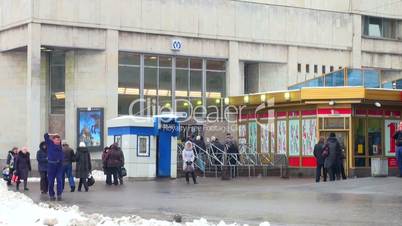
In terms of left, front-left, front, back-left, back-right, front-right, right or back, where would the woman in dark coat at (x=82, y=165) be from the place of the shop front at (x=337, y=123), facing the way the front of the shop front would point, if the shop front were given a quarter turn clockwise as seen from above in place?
front-left

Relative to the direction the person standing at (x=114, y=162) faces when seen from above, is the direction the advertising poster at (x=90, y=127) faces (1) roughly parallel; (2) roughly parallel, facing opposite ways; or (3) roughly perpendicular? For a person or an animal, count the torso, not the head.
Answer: roughly parallel, facing opposite ways

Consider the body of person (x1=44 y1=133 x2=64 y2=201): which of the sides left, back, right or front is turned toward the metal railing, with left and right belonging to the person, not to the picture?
left

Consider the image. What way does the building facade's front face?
toward the camera

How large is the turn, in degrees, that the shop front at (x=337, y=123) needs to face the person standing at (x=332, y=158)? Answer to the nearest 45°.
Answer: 0° — it already faces them

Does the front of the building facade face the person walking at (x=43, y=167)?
yes

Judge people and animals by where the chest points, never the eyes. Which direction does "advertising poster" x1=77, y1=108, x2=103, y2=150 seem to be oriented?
toward the camera

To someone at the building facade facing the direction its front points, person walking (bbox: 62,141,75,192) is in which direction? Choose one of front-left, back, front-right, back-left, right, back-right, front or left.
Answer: front

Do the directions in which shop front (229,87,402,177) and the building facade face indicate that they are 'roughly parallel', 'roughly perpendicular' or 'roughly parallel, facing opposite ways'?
roughly parallel

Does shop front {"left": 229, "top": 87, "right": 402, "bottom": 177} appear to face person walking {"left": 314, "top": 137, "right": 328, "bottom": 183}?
yes
